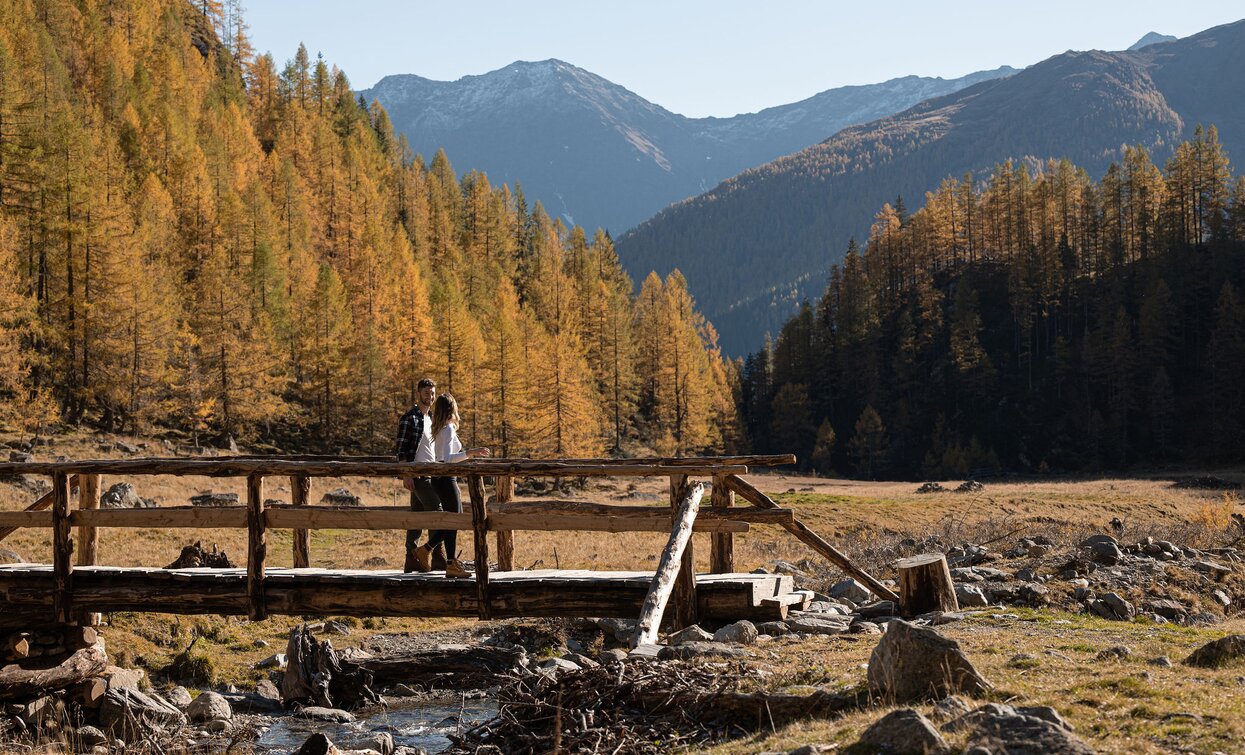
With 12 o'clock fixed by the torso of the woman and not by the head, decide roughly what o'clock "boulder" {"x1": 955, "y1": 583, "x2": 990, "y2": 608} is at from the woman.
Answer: The boulder is roughly at 12 o'clock from the woman.

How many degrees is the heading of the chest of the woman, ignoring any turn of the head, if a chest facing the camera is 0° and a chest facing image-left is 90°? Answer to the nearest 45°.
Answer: approximately 270°

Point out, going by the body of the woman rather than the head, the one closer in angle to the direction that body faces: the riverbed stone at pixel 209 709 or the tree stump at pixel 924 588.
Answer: the tree stump

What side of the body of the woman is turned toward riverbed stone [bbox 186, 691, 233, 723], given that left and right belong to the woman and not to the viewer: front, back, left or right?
back

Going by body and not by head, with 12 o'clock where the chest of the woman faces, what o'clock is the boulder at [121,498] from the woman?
The boulder is roughly at 8 o'clock from the woman.

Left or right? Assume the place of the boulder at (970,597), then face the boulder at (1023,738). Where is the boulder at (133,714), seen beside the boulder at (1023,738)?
right

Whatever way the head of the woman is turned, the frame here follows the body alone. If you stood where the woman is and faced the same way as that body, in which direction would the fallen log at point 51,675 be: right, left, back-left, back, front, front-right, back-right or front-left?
back

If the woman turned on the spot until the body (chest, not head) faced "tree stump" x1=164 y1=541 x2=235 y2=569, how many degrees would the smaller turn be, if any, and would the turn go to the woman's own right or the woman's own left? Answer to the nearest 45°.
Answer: approximately 135° to the woman's own left

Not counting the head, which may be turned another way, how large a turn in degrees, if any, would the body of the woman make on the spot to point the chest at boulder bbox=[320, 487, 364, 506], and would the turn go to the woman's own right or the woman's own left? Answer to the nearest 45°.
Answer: approximately 90° to the woman's own left
